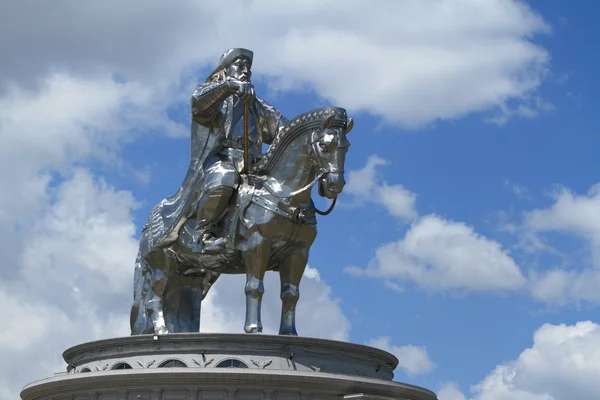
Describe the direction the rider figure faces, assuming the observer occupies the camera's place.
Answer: facing the viewer and to the right of the viewer

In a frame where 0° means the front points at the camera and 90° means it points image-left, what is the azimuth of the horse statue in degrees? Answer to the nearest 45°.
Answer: approximately 315°
